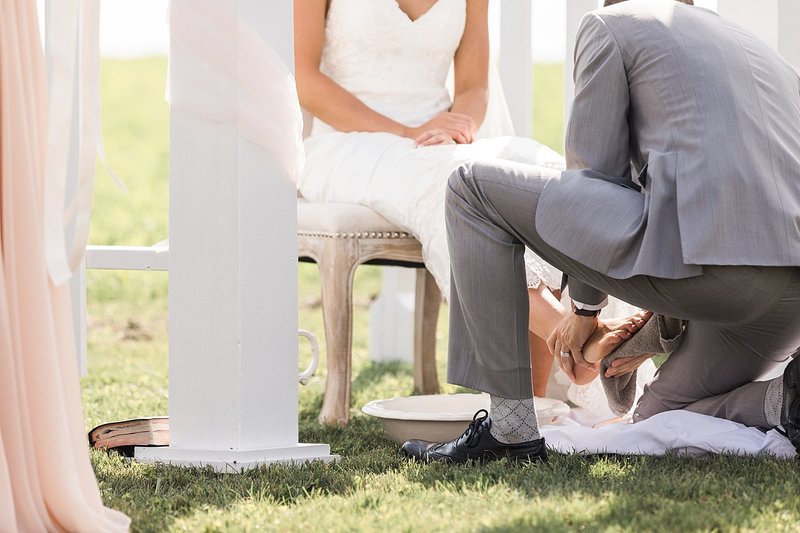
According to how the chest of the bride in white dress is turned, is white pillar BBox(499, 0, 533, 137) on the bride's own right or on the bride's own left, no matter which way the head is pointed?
on the bride's own left

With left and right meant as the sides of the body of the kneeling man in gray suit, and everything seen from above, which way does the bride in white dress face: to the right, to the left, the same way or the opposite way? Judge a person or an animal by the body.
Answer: the opposite way

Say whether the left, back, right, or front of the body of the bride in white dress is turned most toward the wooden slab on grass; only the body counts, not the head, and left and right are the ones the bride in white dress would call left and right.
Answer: right

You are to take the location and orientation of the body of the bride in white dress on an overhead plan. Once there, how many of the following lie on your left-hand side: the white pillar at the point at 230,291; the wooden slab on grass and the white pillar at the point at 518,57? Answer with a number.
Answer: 1

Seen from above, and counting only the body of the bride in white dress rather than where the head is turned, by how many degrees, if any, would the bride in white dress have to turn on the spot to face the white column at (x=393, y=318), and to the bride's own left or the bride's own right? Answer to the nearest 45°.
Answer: approximately 135° to the bride's own left

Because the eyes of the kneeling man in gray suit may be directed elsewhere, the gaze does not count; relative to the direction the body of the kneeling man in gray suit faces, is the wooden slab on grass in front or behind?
in front

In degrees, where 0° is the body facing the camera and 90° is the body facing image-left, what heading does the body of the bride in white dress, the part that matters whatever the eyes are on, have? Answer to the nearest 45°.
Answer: approximately 315°

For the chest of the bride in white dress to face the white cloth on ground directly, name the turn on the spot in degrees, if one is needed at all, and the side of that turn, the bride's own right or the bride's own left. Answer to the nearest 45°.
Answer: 0° — they already face it

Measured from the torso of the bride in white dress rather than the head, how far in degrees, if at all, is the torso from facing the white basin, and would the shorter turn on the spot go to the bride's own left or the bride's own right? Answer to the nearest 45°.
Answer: approximately 45° to the bride's own right

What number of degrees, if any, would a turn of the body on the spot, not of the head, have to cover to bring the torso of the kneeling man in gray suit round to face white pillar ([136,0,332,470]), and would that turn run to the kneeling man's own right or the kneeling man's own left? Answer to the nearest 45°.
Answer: approximately 45° to the kneeling man's own left

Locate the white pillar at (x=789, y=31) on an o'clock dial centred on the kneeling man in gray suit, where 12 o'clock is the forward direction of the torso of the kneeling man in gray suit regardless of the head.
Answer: The white pillar is roughly at 2 o'clock from the kneeling man in gray suit.

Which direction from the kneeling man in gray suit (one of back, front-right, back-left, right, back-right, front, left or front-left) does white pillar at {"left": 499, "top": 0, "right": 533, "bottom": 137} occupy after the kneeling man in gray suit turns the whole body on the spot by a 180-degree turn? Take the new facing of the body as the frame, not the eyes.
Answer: back-left

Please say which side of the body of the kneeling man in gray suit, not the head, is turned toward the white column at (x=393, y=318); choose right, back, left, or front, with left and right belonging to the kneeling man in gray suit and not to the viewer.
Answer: front

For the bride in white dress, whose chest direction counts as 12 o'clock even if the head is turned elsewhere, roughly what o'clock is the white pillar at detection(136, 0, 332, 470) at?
The white pillar is roughly at 2 o'clock from the bride in white dress.

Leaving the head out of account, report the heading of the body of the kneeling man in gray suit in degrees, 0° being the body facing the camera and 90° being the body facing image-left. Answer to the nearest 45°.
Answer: approximately 135°

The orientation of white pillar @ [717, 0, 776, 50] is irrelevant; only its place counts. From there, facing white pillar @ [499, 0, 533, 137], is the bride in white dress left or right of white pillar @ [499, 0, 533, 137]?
left
